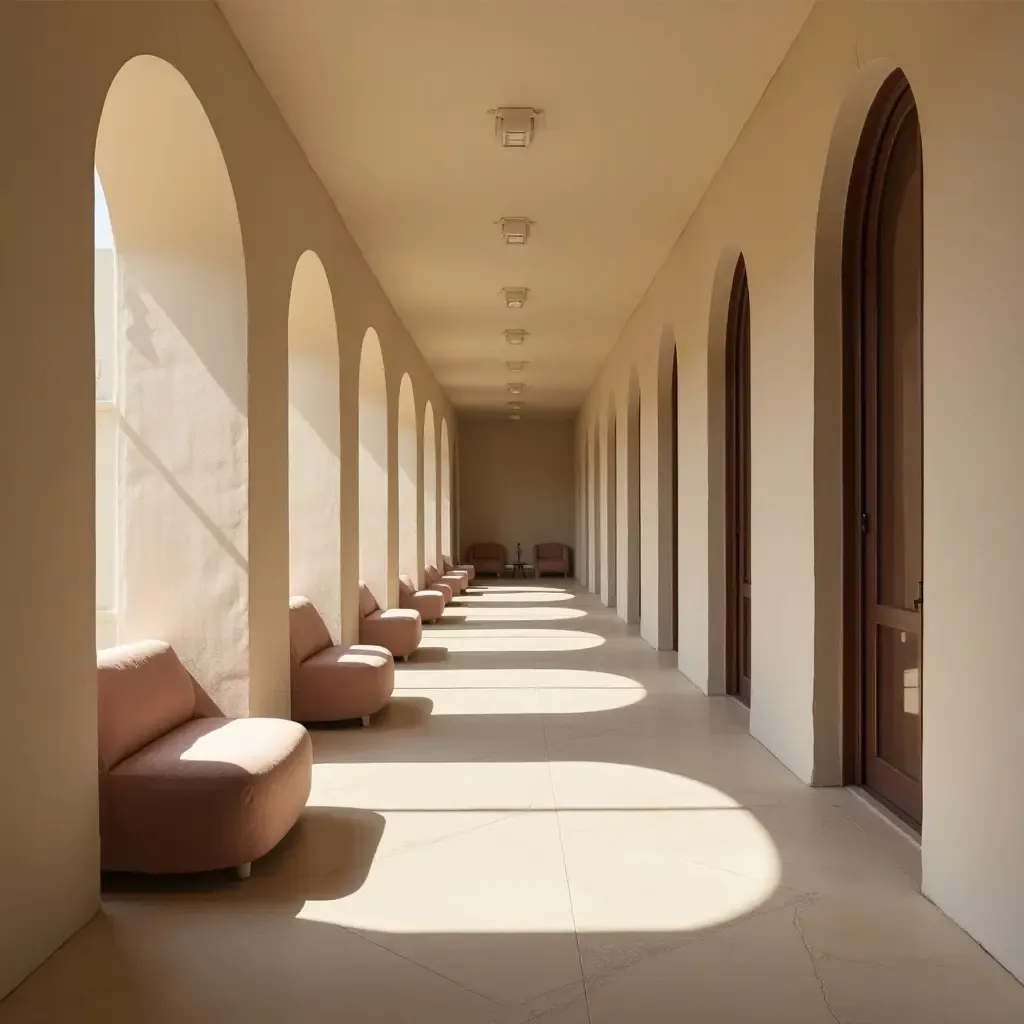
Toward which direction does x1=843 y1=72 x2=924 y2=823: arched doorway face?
to the viewer's left

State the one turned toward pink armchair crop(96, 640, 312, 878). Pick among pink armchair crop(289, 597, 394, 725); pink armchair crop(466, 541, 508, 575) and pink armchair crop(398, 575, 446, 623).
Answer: pink armchair crop(466, 541, 508, 575)

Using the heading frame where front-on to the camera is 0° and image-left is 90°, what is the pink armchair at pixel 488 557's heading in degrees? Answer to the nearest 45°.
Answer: approximately 0°

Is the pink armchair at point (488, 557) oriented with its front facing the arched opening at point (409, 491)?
yes

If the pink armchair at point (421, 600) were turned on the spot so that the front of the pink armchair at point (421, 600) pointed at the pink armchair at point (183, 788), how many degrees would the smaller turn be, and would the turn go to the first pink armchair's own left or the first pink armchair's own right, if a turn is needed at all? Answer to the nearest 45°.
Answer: approximately 90° to the first pink armchair's own right

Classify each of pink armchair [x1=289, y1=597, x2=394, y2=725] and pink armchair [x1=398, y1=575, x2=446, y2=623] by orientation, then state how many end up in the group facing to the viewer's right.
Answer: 2

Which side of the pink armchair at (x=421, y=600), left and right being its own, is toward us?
right

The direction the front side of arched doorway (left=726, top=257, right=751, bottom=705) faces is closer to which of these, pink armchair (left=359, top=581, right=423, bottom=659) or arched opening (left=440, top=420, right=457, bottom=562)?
the pink armchair

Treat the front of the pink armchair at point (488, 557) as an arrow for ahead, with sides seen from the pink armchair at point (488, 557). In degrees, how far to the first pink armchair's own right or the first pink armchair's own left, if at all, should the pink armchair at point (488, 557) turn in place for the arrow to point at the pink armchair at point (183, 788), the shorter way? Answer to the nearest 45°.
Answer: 0° — it already faces it

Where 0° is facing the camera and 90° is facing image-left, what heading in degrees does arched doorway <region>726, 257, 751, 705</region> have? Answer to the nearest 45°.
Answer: approximately 90°

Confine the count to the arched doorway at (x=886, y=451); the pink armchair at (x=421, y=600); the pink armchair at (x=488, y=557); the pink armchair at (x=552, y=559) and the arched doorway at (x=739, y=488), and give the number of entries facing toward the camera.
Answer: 2

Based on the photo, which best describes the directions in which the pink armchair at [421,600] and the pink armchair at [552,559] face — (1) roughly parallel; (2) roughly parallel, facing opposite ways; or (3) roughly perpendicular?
roughly perpendicular

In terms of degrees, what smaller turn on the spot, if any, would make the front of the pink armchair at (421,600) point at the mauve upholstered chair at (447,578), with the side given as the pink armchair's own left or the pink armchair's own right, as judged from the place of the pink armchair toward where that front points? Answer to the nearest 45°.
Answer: approximately 90° to the pink armchair's own left
